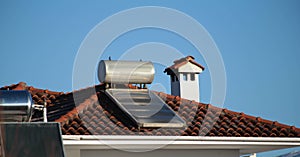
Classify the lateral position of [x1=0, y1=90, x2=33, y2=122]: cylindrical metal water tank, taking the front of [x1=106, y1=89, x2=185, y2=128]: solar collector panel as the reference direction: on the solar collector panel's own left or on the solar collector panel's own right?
on the solar collector panel's own right

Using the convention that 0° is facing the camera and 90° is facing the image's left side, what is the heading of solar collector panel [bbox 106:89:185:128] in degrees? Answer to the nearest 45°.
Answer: approximately 315°
